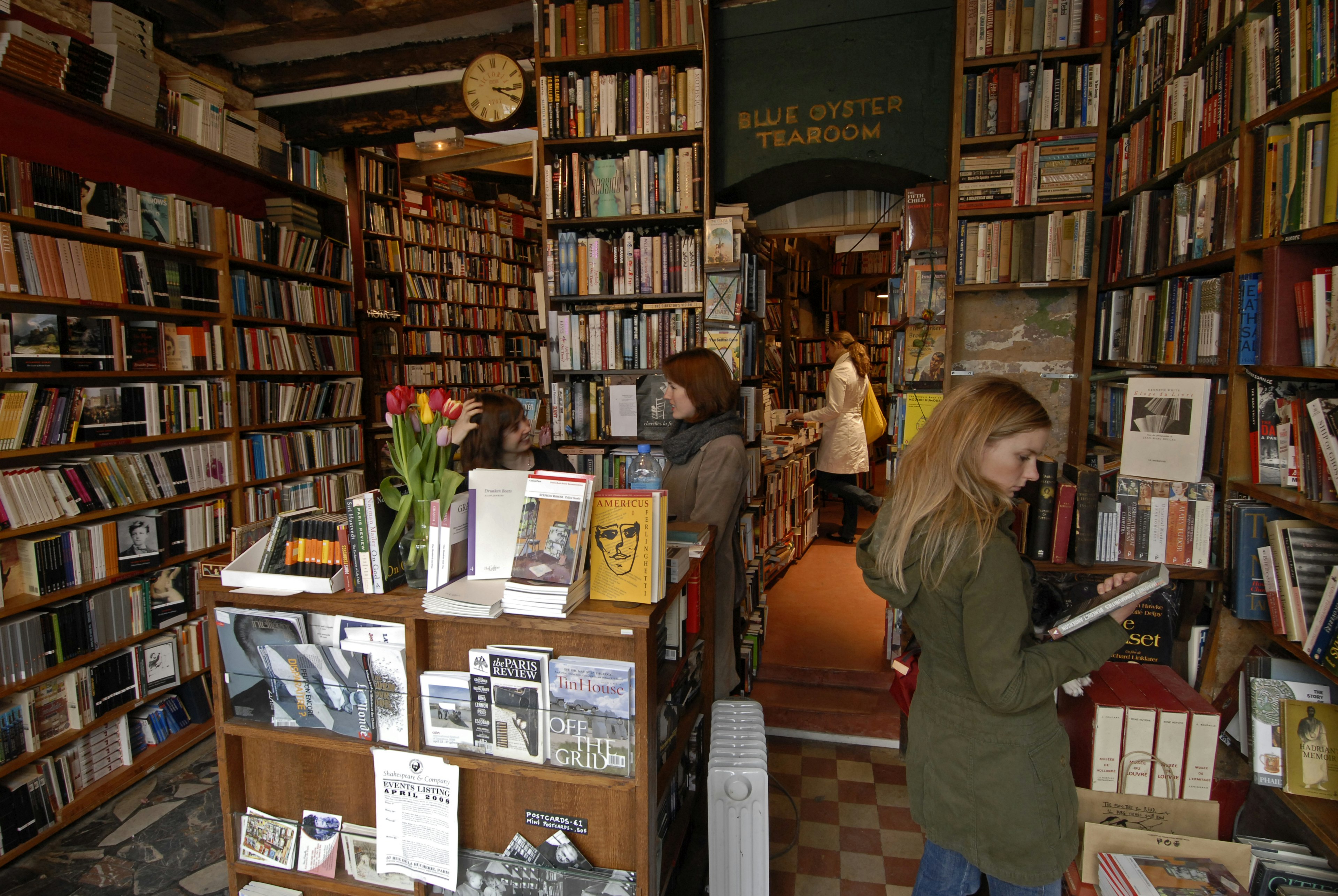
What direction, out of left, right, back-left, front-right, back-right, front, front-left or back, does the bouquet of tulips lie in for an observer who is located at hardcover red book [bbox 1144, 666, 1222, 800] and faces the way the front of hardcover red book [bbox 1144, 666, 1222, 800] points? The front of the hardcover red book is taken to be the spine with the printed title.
back-right

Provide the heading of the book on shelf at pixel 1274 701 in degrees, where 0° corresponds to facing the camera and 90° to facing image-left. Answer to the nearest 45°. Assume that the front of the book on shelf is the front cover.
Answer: approximately 0°

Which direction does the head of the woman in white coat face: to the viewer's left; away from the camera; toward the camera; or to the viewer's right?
to the viewer's left

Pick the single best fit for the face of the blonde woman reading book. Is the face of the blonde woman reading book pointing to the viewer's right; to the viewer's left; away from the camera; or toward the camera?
to the viewer's right

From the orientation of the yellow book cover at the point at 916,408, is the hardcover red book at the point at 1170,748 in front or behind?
in front

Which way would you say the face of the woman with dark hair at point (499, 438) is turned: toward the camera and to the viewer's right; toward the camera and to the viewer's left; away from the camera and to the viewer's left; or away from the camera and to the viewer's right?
toward the camera and to the viewer's right

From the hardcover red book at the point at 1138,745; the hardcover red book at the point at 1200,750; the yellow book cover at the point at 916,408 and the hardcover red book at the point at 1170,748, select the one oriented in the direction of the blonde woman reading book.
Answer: the yellow book cover

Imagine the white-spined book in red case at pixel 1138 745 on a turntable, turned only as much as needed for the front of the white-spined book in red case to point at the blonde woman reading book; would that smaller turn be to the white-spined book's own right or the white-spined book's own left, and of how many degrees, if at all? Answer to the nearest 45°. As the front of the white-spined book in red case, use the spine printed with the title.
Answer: approximately 90° to the white-spined book's own right
